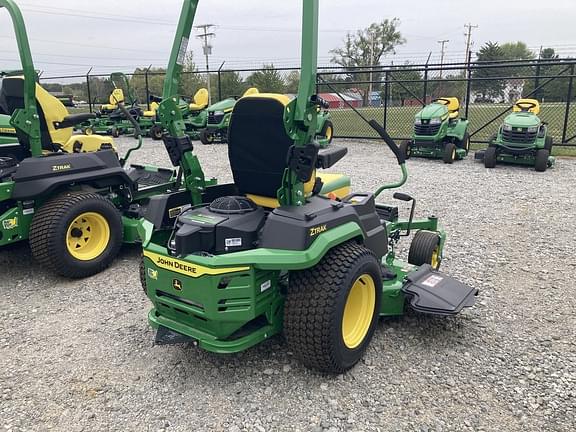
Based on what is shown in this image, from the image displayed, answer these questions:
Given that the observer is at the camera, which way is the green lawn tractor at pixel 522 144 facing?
facing the viewer

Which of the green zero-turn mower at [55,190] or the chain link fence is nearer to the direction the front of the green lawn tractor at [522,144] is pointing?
the green zero-turn mower

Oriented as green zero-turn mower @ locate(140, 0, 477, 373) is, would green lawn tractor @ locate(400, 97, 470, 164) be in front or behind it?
in front

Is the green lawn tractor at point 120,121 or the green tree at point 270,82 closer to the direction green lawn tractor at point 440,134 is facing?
the green lawn tractor

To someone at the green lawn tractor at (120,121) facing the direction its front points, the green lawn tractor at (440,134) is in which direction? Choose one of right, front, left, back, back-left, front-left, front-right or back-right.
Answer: left

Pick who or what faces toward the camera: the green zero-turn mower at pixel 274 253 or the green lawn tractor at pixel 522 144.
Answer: the green lawn tractor

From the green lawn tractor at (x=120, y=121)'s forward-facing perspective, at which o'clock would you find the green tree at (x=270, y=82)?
The green tree is roughly at 6 o'clock from the green lawn tractor.

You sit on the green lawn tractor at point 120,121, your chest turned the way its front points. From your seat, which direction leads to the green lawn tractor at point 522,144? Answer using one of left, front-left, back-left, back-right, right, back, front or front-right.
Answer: left

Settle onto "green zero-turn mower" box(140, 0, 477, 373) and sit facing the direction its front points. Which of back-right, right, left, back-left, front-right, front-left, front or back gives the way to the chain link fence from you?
front-left

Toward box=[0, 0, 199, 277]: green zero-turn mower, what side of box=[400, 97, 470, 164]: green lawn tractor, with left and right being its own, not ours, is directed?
front

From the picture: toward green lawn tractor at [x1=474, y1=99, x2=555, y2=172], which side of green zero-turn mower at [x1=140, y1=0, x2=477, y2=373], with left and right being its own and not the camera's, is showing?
front

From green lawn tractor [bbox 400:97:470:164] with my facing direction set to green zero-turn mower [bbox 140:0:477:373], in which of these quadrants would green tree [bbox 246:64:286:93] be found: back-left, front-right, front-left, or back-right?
back-right

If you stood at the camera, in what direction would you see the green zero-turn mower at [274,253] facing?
facing away from the viewer and to the right of the viewer

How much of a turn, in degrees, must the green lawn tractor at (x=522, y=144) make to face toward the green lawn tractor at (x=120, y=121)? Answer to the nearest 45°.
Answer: approximately 90° to its right

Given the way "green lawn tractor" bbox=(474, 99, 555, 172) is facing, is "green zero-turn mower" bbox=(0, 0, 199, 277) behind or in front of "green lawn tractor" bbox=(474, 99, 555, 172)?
in front

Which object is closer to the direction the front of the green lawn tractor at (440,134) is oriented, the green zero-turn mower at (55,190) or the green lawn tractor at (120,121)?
the green zero-turn mower

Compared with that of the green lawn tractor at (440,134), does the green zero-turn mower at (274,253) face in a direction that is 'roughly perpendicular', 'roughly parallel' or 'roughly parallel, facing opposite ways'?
roughly parallel, facing opposite ways
